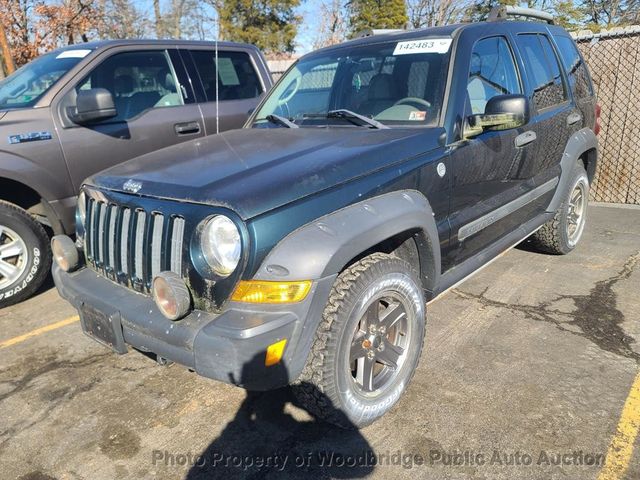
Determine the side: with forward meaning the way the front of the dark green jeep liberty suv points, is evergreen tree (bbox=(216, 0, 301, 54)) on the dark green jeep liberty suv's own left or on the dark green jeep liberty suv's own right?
on the dark green jeep liberty suv's own right

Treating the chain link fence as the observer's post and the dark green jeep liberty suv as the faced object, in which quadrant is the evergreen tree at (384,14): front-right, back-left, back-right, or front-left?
back-right

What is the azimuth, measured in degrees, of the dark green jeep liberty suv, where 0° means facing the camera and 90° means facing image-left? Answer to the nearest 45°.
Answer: approximately 45°

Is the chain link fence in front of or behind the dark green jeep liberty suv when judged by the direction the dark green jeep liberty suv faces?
behind

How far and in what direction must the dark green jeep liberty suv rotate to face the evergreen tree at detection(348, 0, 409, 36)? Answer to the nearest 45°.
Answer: approximately 135° to its right
